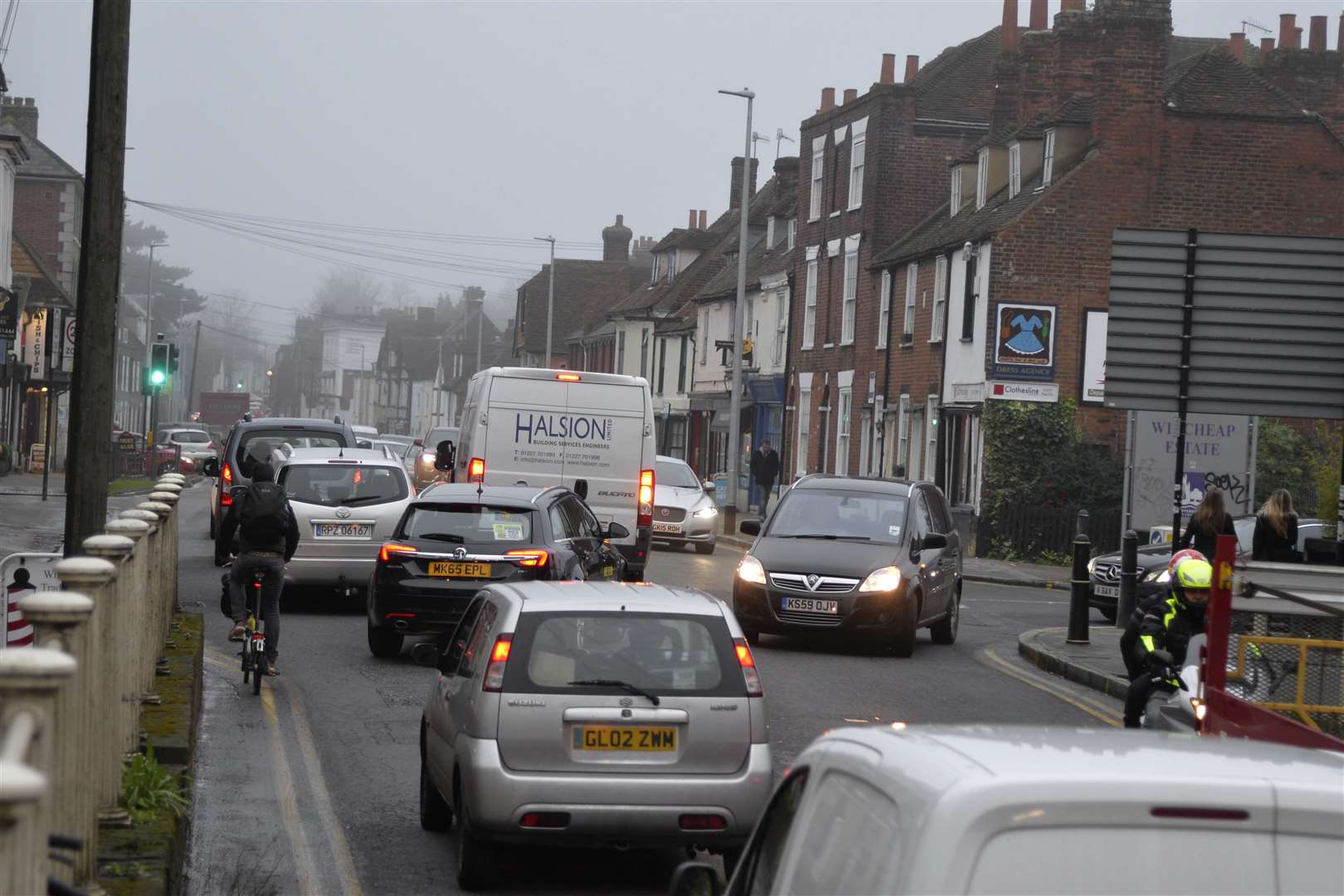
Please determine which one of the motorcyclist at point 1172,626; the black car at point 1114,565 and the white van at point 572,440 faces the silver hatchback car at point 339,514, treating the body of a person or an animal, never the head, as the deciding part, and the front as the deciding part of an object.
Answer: the black car

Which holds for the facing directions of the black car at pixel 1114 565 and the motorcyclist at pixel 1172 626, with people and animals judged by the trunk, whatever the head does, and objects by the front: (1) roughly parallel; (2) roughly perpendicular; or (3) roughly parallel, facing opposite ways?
roughly perpendicular

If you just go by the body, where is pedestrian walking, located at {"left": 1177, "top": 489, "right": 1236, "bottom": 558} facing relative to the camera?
away from the camera

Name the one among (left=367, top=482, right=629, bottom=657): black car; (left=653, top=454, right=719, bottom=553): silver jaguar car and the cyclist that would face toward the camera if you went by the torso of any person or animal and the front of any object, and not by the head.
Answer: the silver jaguar car

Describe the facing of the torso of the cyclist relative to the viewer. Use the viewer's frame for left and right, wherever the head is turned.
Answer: facing away from the viewer

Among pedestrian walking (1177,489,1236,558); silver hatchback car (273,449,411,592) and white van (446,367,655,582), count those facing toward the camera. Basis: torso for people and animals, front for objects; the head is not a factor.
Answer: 0

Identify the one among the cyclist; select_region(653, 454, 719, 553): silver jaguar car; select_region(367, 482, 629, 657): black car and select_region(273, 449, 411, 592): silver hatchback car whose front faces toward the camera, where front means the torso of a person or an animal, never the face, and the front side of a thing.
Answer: the silver jaguar car

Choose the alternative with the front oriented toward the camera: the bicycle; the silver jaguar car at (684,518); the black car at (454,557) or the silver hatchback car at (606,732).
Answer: the silver jaguar car

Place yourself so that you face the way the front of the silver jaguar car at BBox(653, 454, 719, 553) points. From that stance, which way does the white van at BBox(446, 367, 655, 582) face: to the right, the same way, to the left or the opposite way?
the opposite way

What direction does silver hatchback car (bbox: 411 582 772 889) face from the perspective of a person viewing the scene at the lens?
facing away from the viewer

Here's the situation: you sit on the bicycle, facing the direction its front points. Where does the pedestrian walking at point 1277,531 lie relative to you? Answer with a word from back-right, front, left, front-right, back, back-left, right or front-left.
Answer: right

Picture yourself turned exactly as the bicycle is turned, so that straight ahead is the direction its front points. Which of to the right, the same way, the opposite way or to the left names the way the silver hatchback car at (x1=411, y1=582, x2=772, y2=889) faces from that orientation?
the same way

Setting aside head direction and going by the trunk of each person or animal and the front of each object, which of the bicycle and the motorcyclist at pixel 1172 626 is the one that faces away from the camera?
the bicycle

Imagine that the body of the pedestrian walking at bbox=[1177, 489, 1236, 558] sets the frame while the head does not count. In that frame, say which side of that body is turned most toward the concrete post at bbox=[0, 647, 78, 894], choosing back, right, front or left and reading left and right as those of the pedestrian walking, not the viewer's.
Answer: back

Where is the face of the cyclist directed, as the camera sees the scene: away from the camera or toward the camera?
away from the camera
